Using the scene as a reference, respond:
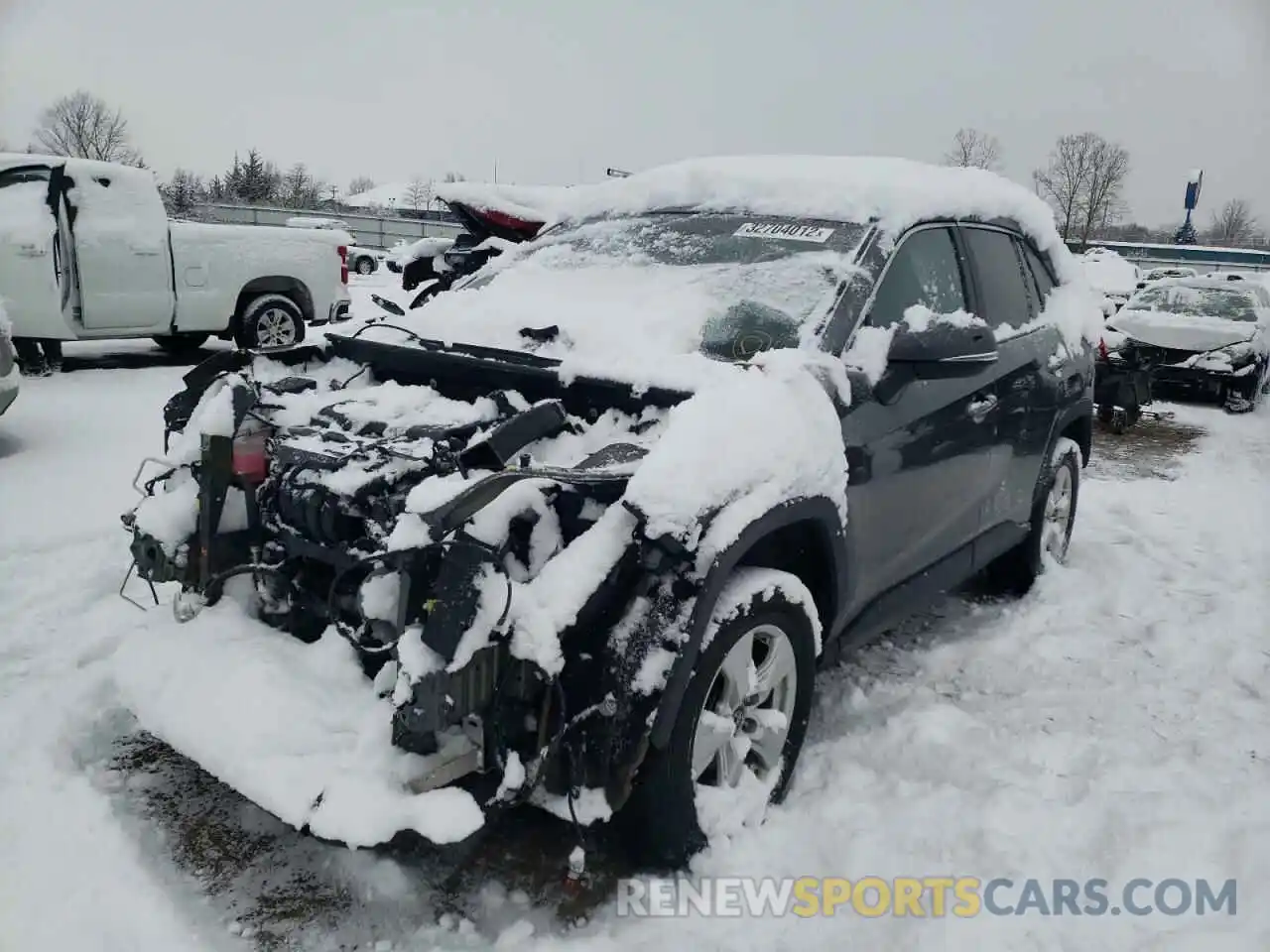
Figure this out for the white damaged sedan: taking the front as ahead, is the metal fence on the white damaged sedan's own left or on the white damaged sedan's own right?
on the white damaged sedan's own right

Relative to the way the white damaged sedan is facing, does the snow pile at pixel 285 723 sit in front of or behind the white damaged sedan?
in front

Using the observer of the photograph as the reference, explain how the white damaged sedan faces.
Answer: facing the viewer and to the left of the viewer

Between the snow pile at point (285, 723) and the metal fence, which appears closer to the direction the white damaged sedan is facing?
the snow pile
